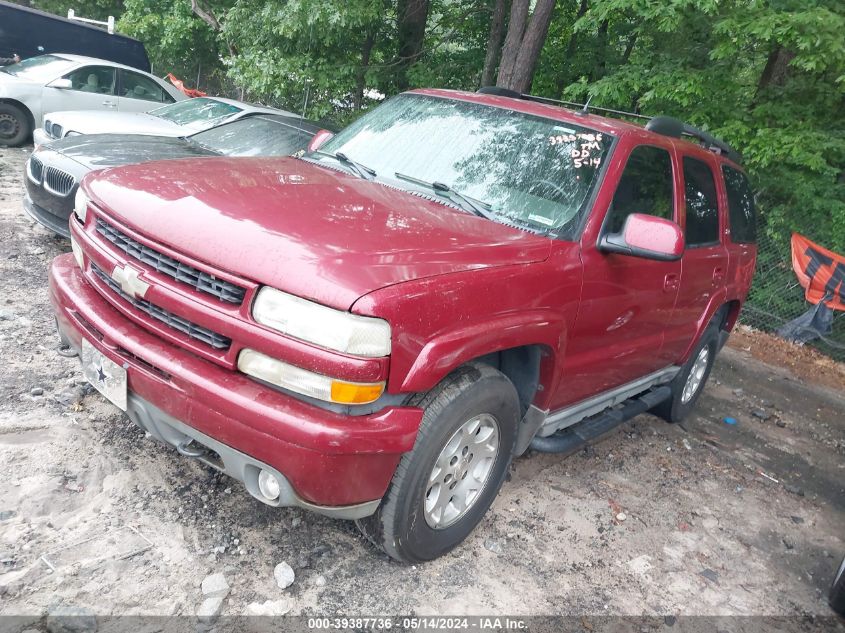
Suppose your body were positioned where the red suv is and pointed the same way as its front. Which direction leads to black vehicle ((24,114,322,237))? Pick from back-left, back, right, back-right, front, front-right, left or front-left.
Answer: right

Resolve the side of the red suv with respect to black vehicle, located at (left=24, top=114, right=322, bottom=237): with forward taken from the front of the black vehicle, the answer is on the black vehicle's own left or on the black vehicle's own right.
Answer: on the black vehicle's own left

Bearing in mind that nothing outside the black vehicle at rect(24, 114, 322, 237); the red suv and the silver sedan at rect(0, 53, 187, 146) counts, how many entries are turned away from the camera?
0

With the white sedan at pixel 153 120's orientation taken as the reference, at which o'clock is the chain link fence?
The chain link fence is roughly at 8 o'clock from the white sedan.

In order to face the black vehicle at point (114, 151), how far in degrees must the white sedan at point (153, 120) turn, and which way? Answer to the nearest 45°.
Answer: approximately 45° to its left

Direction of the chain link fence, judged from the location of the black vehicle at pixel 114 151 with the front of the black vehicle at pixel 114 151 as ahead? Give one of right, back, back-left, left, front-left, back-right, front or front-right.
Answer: back-left

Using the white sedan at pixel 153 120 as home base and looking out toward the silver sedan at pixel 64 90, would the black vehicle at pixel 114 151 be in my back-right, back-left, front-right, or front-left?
back-left

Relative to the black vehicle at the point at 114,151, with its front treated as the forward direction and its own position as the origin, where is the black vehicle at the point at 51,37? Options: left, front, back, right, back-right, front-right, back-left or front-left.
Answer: back-right

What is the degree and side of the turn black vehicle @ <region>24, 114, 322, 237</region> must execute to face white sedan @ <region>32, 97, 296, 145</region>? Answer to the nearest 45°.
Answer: approximately 135° to its right

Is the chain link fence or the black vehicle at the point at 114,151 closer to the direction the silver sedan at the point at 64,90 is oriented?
the black vehicle

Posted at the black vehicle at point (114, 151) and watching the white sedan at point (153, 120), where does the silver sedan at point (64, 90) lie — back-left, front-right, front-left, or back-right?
front-left

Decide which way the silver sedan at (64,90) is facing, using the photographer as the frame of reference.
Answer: facing the viewer and to the left of the viewer
